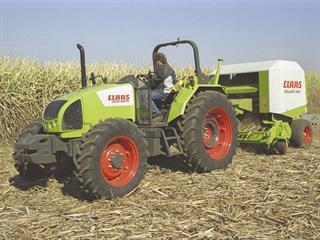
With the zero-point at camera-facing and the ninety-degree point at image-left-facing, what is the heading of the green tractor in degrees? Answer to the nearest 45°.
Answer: approximately 45°
